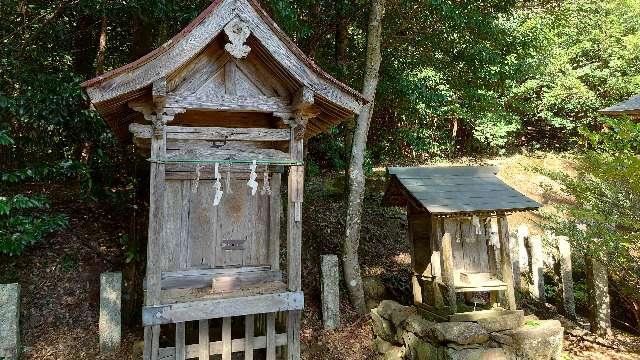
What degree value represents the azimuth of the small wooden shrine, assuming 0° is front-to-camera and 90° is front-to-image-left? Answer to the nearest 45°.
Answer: approximately 315°

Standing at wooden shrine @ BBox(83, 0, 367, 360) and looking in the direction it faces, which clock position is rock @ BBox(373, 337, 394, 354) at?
The rock is roughly at 8 o'clock from the wooden shrine.

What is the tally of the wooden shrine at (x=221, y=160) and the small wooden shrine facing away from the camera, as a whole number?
0

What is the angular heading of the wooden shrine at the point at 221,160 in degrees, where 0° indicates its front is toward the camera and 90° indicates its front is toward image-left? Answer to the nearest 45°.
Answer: approximately 0°

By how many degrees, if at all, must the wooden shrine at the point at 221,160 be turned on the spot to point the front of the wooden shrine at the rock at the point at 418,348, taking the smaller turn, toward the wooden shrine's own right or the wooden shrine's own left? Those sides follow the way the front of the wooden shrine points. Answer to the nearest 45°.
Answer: approximately 90° to the wooden shrine's own left

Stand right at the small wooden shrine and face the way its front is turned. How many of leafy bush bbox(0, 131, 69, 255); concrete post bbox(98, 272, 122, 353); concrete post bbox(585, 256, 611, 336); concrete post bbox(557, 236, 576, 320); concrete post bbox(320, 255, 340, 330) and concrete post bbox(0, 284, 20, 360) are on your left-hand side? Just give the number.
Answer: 2

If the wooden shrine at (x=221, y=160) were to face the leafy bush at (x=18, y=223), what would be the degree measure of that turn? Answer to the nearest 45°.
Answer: approximately 135° to its right

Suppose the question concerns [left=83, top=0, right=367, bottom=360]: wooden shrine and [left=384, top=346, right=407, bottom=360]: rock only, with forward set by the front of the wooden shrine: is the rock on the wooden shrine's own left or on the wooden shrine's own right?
on the wooden shrine's own left

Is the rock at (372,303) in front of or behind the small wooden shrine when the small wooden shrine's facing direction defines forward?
behind
